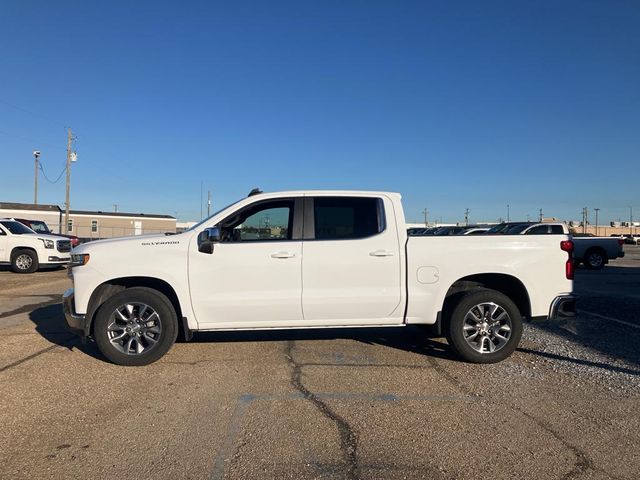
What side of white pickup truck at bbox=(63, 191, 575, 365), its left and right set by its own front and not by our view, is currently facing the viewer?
left

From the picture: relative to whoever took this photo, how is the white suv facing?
facing the viewer and to the right of the viewer

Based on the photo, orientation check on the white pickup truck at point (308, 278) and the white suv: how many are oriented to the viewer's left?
1

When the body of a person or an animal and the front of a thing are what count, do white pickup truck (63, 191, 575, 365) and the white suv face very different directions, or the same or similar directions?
very different directions

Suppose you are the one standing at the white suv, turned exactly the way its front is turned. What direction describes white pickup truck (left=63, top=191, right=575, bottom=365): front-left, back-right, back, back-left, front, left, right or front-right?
front-right
